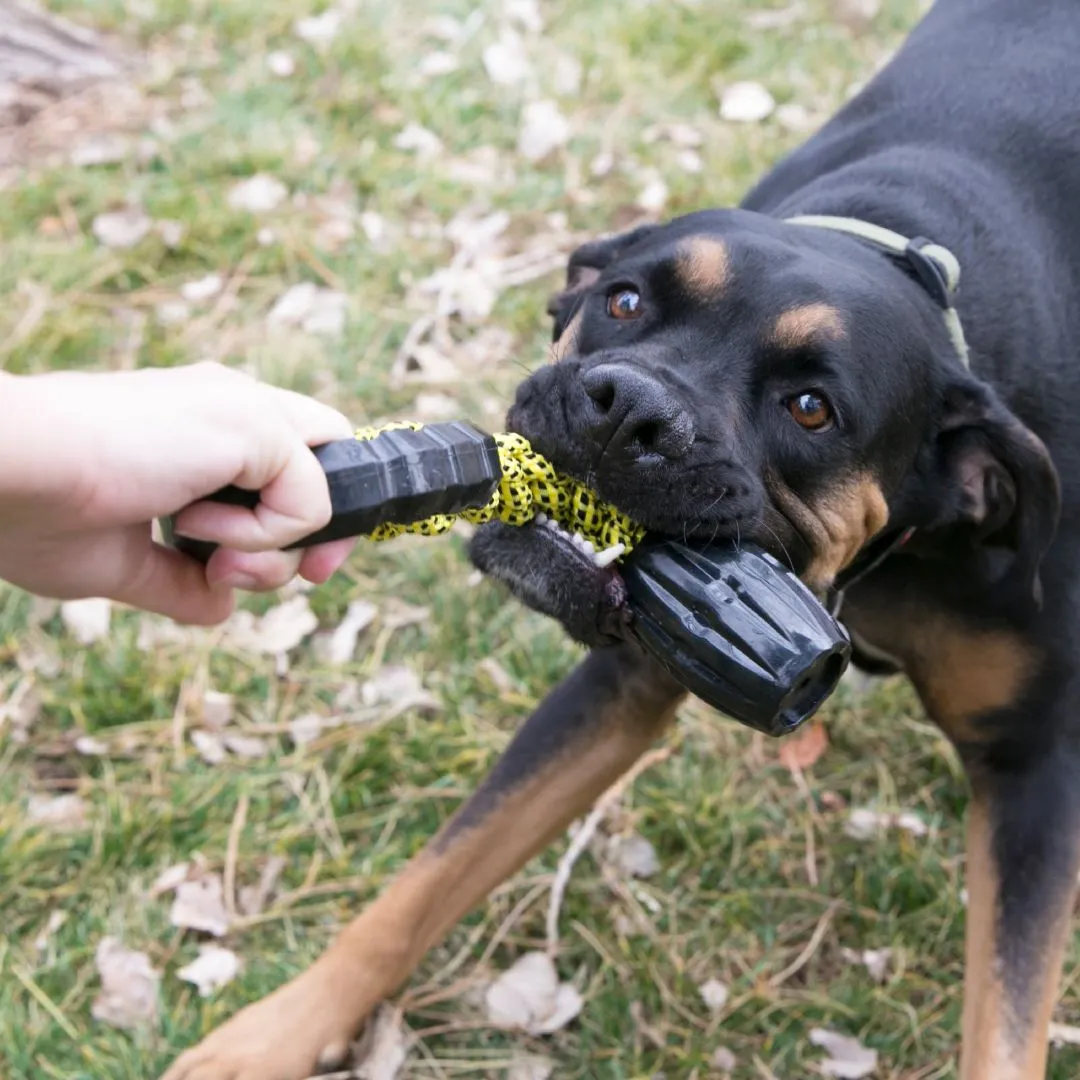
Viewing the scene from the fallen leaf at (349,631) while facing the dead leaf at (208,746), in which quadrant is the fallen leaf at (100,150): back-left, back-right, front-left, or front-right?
back-right

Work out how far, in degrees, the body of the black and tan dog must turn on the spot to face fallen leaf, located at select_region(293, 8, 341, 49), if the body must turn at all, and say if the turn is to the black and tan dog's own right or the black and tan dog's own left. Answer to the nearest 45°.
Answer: approximately 90° to the black and tan dog's own right

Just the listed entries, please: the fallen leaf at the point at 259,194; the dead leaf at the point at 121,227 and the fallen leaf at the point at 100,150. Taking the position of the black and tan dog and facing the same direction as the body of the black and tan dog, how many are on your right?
3

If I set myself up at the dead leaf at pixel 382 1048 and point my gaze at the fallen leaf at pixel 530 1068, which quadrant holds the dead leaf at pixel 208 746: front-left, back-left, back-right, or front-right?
back-left

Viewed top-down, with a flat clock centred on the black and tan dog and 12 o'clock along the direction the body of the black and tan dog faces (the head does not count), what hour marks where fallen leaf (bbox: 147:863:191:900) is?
The fallen leaf is roughly at 1 o'clock from the black and tan dog.

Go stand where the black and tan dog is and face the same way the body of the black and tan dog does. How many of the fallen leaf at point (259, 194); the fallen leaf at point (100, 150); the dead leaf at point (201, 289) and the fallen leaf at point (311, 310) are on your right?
4

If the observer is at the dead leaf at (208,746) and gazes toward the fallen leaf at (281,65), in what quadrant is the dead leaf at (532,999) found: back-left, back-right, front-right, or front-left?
back-right

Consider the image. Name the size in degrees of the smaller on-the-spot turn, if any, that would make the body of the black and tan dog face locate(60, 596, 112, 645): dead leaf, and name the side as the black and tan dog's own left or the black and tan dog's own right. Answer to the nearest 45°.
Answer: approximately 45° to the black and tan dog's own right

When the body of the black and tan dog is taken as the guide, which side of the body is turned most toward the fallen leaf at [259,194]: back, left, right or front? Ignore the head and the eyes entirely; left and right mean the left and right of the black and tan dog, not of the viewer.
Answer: right

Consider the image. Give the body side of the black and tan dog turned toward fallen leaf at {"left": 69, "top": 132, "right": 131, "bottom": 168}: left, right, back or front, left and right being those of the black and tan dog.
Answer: right

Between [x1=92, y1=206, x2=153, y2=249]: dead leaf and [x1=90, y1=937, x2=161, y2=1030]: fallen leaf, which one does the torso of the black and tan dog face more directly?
the fallen leaf

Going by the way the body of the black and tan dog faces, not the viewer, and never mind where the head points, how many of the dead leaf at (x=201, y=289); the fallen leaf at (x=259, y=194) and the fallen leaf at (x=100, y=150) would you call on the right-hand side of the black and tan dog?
3

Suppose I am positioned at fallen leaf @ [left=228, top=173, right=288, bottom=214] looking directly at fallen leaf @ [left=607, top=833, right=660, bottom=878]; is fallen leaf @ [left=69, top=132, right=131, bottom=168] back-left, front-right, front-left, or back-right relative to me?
back-right
